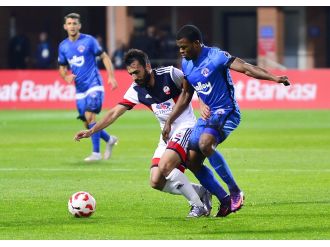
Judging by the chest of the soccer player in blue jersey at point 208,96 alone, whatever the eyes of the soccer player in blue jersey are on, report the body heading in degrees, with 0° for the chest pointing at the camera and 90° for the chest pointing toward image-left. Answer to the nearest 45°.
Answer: approximately 45°

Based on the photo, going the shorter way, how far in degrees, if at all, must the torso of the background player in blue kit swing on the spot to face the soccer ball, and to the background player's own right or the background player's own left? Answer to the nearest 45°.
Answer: approximately 45° to the background player's own left

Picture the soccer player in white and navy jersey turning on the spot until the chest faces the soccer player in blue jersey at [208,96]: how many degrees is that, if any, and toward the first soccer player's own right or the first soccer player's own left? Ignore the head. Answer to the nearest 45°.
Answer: approximately 135° to the first soccer player's own left

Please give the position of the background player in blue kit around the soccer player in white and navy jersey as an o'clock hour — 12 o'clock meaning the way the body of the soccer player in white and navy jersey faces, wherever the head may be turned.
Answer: The background player in blue kit is roughly at 4 o'clock from the soccer player in white and navy jersey.

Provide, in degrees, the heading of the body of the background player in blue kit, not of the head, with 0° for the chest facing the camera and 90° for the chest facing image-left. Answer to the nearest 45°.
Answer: approximately 45°

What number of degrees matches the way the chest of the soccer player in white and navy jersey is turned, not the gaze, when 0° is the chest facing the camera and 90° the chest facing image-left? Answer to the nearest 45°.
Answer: approximately 45°

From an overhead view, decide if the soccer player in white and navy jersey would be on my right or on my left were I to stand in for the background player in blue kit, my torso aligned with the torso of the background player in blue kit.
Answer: on my left
